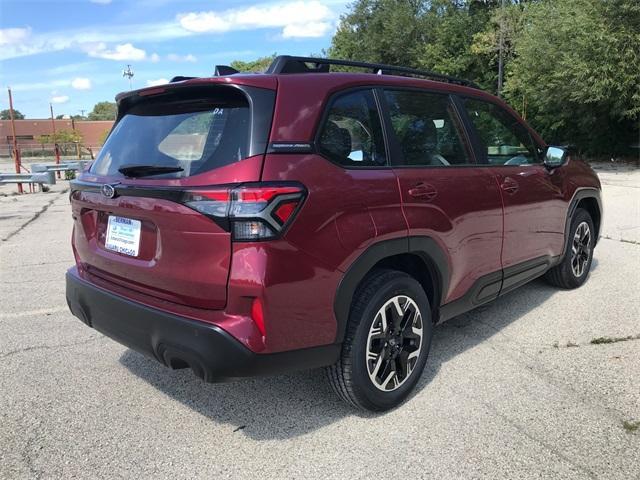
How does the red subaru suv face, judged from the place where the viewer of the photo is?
facing away from the viewer and to the right of the viewer

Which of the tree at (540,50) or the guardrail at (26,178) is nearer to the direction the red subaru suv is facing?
the tree

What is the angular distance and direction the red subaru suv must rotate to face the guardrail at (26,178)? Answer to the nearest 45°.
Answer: approximately 90° to its left

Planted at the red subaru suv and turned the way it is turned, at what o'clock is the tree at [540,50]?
The tree is roughly at 11 o'clock from the red subaru suv.
